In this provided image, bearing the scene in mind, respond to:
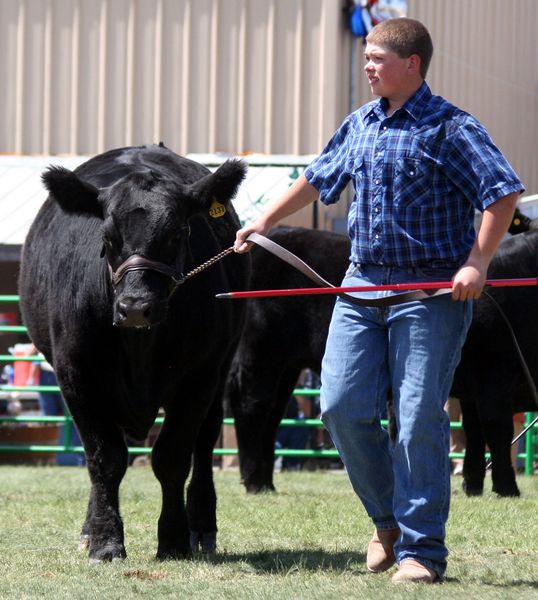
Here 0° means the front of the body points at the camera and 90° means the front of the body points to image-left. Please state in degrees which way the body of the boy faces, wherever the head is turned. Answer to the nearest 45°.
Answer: approximately 45°

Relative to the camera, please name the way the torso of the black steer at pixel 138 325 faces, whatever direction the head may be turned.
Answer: toward the camera

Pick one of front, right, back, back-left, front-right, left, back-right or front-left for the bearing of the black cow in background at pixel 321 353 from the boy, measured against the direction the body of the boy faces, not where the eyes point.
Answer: back-right

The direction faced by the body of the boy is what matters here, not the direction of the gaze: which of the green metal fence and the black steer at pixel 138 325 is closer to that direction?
the black steer

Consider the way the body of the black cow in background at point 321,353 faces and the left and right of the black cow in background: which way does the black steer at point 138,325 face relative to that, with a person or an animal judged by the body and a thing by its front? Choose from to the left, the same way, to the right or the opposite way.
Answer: to the right

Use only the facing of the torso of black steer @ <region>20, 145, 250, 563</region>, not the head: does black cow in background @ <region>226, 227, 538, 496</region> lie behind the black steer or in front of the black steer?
behind

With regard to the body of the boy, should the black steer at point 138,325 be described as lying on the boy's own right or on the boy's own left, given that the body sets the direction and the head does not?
on the boy's own right

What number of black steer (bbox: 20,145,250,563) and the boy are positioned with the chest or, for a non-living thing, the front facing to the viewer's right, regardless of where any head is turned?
0

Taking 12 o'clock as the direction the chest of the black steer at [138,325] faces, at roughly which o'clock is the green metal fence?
The green metal fence is roughly at 6 o'clock from the black steer.

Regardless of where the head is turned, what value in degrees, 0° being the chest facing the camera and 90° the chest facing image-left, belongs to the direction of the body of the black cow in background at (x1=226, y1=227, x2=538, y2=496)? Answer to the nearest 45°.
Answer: approximately 270°

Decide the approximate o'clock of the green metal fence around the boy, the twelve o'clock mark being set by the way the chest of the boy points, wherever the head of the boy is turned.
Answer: The green metal fence is roughly at 4 o'clock from the boy.
